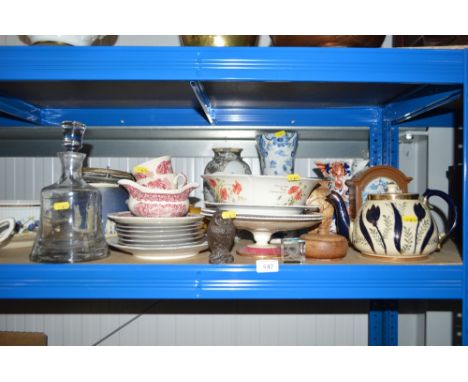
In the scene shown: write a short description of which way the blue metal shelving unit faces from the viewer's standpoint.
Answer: facing the viewer

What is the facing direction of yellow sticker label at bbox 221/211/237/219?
toward the camera

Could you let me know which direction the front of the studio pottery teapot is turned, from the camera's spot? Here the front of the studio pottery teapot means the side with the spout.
facing to the left of the viewer

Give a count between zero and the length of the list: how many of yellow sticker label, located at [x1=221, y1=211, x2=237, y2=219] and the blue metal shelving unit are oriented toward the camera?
2
